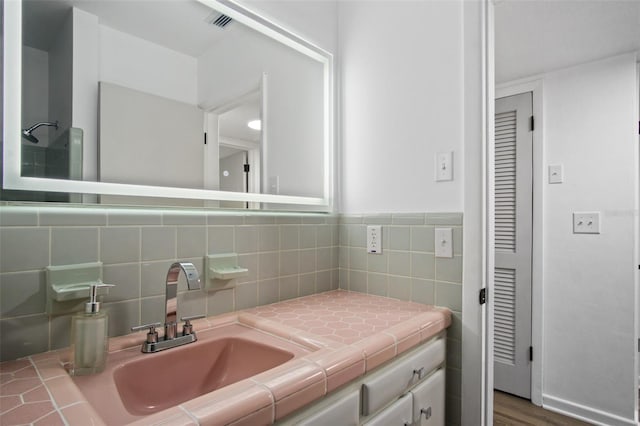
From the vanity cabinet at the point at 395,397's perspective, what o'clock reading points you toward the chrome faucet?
The chrome faucet is roughly at 4 o'clock from the vanity cabinet.

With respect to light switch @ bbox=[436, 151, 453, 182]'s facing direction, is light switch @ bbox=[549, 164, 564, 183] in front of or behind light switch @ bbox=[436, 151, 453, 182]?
behind

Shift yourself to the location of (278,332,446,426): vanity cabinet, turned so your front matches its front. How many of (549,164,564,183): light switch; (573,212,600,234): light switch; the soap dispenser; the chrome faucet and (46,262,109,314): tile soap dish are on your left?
2

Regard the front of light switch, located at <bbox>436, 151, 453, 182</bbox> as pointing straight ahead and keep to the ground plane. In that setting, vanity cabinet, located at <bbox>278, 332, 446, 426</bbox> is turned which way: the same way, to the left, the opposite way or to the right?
to the left
